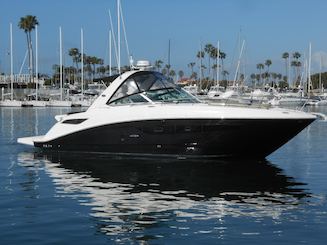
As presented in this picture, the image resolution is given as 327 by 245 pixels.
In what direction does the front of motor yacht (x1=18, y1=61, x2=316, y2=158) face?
to the viewer's right
